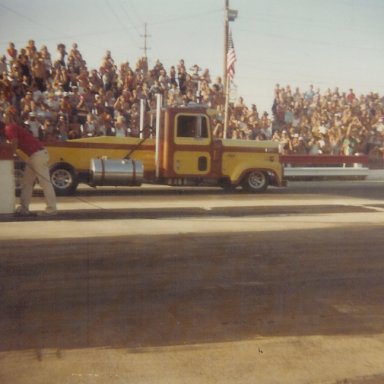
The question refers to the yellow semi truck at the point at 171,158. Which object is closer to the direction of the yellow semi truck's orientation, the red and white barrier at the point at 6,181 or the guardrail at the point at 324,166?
the guardrail

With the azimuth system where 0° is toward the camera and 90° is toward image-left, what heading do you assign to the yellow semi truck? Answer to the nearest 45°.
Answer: approximately 270°
